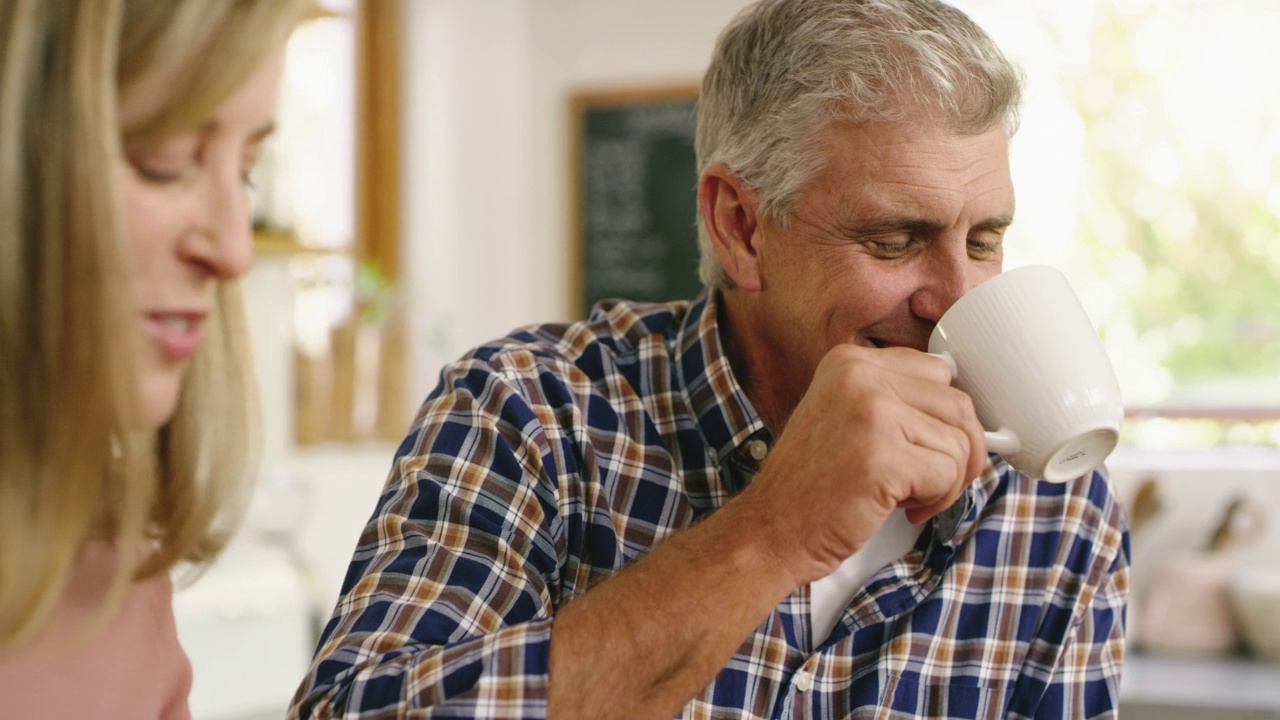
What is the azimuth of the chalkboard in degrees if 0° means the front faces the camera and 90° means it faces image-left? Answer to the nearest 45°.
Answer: approximately 0°

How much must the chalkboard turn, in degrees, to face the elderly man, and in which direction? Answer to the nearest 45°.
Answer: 0° — it already faces them

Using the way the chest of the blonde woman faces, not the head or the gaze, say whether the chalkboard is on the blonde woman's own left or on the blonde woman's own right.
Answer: on the blonde woman's own left

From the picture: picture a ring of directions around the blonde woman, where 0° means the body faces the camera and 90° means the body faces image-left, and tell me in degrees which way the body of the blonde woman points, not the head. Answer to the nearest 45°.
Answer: approximately 315°

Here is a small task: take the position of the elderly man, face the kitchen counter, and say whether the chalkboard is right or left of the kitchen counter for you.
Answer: left

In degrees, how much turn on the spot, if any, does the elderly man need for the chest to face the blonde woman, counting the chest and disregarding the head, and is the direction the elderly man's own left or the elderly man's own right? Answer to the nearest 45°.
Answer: approximately 90° to the elderly man's own right

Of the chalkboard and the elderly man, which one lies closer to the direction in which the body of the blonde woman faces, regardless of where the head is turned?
the elderly man

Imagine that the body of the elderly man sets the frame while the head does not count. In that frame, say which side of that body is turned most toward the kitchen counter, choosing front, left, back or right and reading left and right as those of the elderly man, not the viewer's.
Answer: left

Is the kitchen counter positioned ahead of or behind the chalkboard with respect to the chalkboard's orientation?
ahead

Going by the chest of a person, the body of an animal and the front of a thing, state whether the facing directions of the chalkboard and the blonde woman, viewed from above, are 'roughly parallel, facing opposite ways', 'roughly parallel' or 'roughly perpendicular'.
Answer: roughly perpendicular
